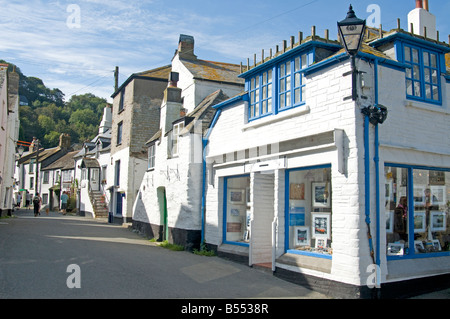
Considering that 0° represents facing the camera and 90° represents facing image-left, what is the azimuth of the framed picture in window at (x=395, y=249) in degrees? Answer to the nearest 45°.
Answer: approximately 0°

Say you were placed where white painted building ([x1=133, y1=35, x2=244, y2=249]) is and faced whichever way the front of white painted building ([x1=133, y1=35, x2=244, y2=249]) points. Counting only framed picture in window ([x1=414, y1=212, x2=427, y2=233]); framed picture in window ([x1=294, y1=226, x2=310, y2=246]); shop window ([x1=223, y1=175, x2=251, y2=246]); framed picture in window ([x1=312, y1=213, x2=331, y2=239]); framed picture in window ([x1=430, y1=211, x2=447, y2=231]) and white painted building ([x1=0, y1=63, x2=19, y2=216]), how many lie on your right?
1

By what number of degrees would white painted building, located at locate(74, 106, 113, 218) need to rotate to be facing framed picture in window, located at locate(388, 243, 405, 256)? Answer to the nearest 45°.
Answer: approximately 45° to its left

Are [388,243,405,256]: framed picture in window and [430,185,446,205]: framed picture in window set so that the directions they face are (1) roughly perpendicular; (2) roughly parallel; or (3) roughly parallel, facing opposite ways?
roughly parallel

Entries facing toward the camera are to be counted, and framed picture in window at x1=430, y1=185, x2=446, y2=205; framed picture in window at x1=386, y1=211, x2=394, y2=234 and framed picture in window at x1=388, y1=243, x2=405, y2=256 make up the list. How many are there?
3

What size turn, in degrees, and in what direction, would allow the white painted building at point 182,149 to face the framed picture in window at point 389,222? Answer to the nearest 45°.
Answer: approximately 90° to its left

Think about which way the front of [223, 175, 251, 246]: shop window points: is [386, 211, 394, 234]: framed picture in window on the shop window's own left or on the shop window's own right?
on the shop window's own left

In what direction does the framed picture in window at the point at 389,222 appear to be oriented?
toward the camera

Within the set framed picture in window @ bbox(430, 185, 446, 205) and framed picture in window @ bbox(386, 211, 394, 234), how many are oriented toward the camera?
2

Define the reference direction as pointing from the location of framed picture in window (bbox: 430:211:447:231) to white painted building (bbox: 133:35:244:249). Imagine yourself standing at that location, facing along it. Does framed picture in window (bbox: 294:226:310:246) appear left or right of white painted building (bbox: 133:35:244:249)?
left

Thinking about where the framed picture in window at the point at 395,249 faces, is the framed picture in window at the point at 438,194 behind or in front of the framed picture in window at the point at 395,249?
behind
